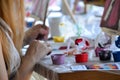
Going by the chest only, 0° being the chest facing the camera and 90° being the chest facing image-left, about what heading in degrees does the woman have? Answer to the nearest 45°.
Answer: approximately 270°

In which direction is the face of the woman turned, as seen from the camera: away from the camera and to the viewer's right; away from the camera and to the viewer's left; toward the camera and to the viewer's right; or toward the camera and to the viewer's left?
away from the camera and to the viewer's right
